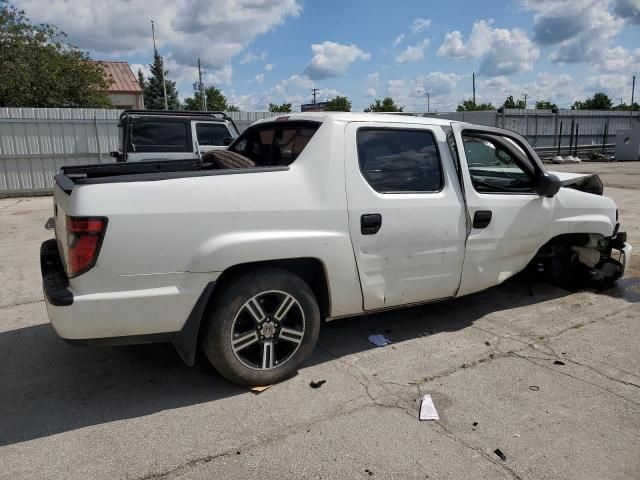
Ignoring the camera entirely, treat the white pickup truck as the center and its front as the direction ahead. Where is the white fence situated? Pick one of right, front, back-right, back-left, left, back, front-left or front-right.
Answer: left

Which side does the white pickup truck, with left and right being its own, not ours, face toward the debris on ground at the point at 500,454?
right

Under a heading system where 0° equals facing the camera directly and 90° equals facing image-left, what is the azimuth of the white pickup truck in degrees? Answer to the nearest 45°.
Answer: approximately 225°

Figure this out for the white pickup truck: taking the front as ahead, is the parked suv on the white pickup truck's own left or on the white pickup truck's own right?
on the white pickup truck's own left

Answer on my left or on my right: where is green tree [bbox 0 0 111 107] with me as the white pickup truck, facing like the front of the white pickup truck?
on my left
